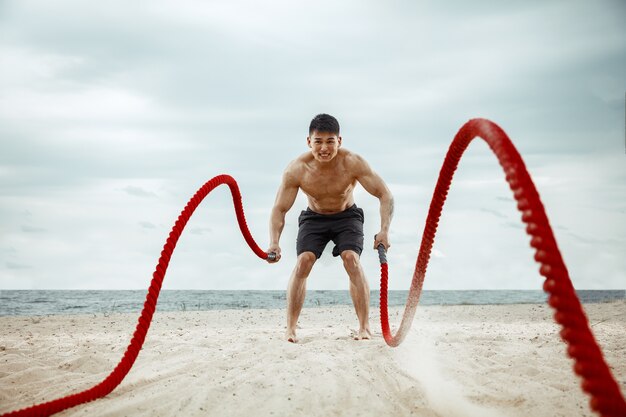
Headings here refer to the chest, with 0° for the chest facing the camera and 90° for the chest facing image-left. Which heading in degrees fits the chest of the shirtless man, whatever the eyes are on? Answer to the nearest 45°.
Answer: approximately 0°

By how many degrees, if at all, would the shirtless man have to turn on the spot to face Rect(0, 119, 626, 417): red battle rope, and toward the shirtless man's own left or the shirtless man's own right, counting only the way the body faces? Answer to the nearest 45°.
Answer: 0° — they already face it
